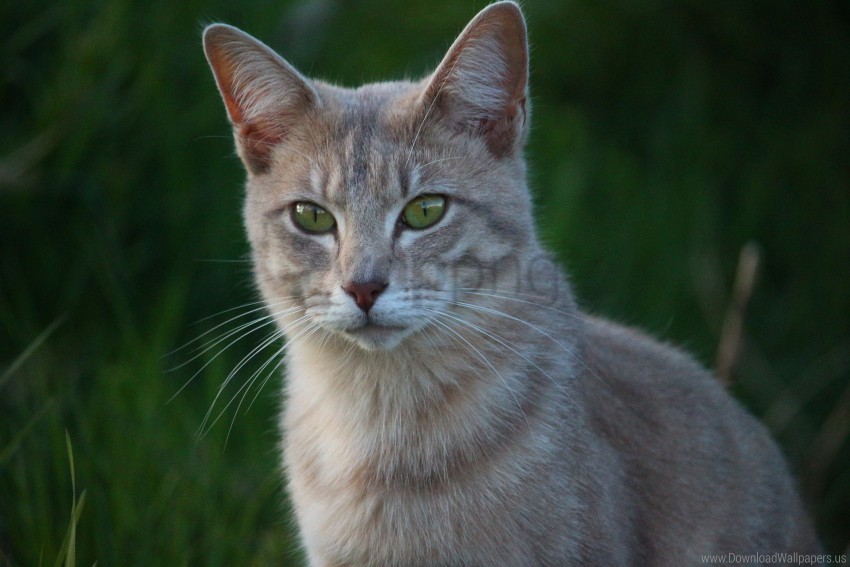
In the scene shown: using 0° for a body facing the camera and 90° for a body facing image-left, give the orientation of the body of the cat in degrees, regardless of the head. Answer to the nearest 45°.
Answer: approximately 45°
